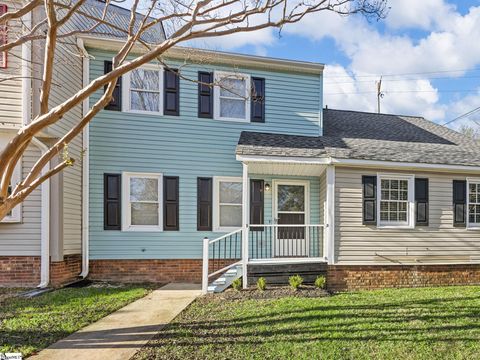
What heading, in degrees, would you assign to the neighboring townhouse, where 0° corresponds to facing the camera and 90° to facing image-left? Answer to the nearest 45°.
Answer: approximately 0°

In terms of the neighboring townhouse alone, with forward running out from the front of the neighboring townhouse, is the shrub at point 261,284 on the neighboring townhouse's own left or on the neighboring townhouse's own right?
on the neighboring townhouse's own left

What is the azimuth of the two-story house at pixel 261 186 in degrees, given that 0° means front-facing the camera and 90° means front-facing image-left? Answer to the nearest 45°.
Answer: approximately 0°

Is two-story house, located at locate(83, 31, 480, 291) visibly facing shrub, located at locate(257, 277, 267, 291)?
yes

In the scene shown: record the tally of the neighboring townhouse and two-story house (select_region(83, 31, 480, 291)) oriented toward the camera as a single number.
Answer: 2

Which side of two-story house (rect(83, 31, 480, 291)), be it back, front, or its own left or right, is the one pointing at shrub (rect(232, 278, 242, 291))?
front

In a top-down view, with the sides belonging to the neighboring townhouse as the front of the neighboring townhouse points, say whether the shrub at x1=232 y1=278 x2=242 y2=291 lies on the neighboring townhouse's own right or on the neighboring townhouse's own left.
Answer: on the neighboring townhouse's own left
